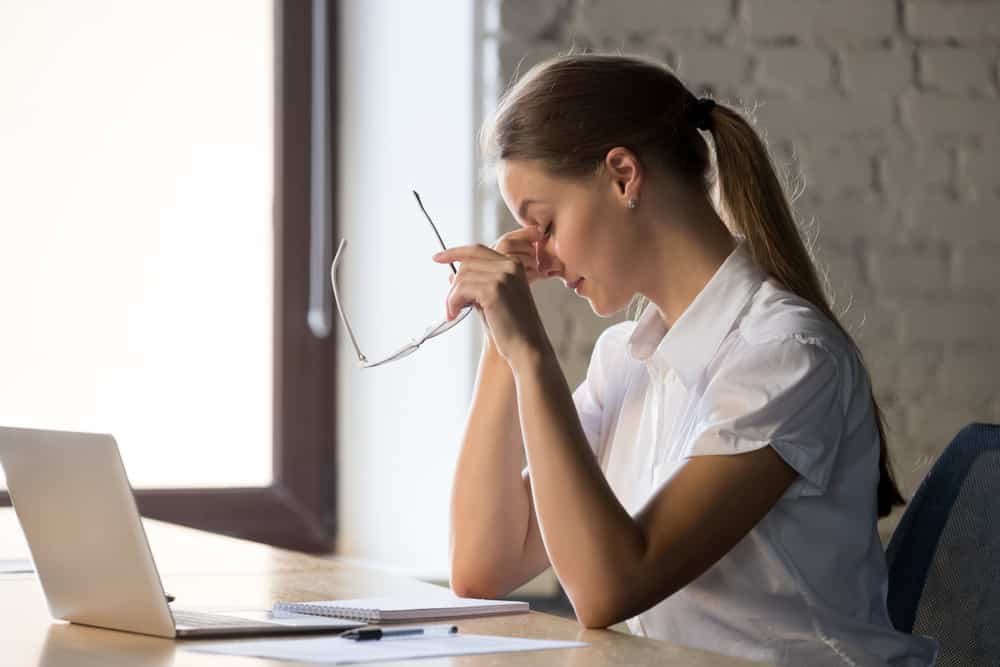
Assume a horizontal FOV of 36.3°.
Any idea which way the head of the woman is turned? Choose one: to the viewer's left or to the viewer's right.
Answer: to the viewer's left

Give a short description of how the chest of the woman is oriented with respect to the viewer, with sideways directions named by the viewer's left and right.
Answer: facing the viewer and to the left of the viewer

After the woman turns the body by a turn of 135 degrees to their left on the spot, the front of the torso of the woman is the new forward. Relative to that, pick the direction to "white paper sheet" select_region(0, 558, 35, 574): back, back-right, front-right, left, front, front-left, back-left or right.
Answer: back

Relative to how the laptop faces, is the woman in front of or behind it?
in front

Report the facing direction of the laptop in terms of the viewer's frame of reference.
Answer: facing away from the viewer and to the right of the viewer

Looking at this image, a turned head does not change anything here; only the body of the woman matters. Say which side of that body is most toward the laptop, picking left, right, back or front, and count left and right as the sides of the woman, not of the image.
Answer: front

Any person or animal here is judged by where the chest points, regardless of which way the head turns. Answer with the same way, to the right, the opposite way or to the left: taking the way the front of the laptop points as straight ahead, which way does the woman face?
the opposite way

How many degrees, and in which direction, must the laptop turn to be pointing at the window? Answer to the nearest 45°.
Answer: approximately 45° to its left
